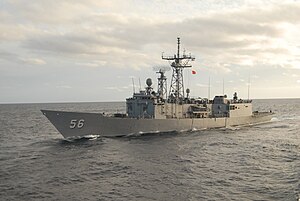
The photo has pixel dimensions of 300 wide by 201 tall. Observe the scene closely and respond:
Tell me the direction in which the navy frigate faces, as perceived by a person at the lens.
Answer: facing the viewer and to the left of the viewer
